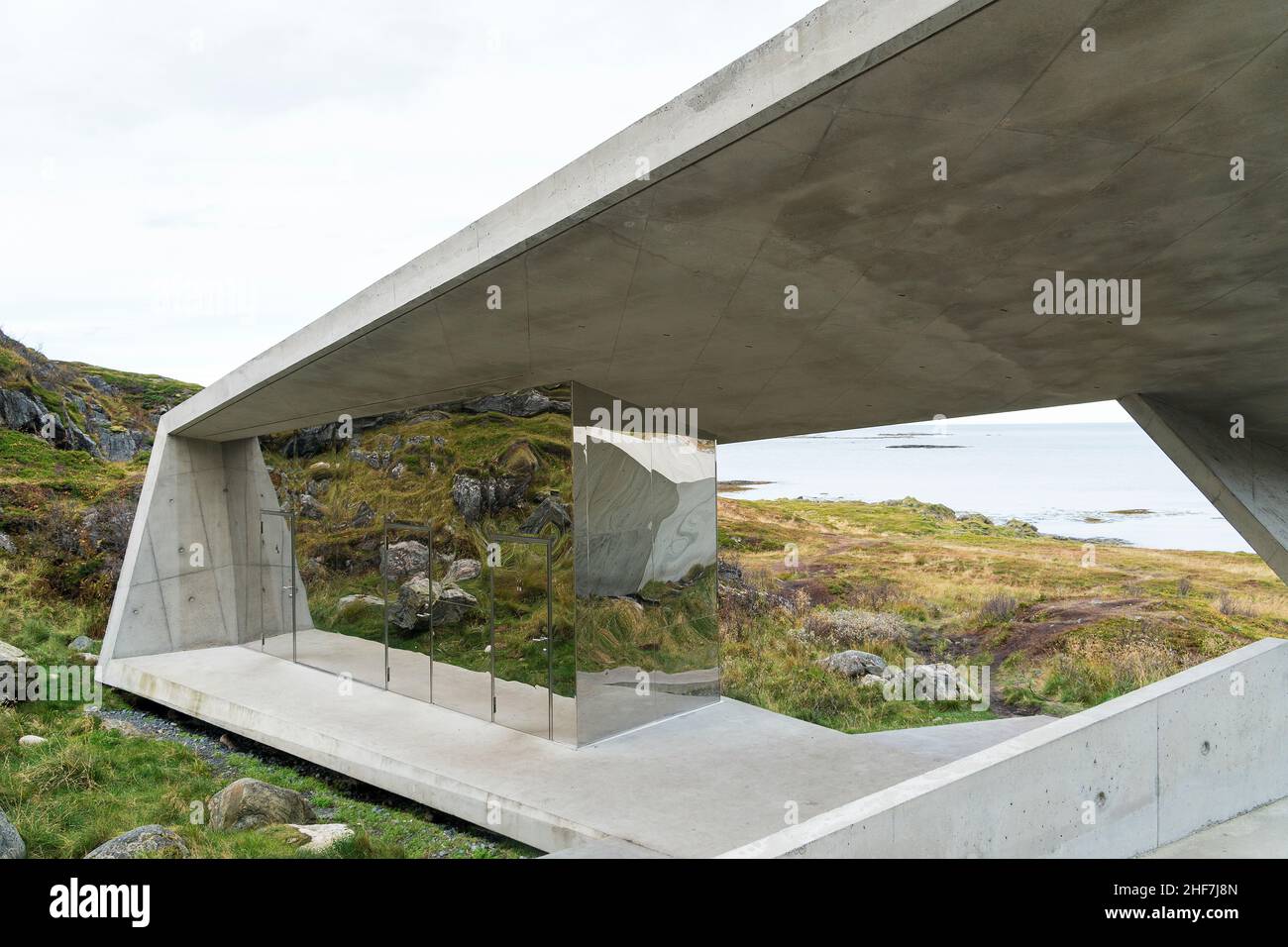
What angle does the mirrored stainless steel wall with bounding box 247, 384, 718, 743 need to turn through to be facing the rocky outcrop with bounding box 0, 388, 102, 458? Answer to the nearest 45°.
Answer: approximately 90° to its right

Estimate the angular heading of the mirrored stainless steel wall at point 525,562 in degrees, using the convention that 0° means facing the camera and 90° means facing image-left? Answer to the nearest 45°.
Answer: approximately 45°

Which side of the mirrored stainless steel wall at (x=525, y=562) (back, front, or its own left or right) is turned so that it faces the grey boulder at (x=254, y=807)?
front

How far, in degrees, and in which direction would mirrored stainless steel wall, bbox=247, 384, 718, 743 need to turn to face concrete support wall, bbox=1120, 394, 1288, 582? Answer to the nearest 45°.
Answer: approximately 90° to its left

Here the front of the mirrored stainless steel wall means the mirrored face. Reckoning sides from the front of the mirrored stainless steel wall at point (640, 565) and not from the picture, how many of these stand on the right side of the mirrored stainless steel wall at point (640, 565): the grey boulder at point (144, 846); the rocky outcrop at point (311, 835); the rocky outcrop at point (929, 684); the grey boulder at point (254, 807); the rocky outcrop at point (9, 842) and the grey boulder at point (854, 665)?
4

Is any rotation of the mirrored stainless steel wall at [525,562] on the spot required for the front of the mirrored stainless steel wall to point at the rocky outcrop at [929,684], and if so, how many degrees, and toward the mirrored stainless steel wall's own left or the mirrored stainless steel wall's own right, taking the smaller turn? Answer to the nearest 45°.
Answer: approximately 180°

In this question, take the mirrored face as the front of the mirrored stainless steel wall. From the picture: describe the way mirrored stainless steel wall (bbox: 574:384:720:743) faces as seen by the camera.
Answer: facing the viewer and to the right of the viewer

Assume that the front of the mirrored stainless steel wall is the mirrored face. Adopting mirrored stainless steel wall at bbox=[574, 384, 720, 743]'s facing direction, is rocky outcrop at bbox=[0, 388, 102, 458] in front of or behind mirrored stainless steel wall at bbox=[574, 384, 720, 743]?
behind
